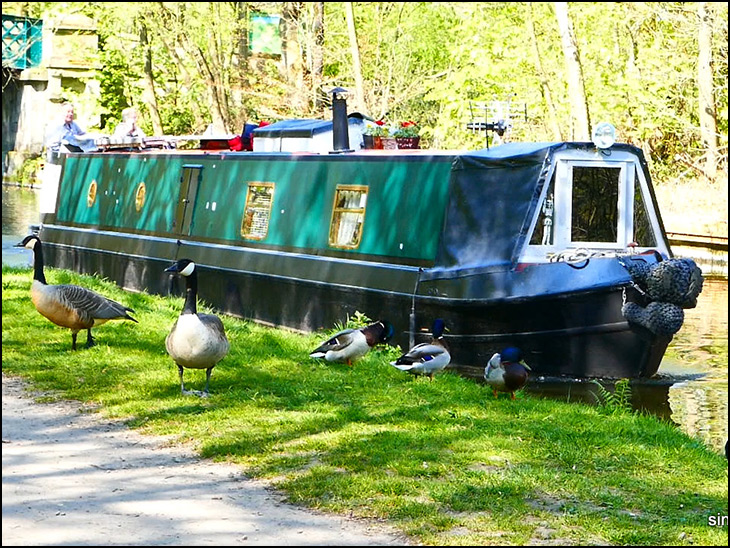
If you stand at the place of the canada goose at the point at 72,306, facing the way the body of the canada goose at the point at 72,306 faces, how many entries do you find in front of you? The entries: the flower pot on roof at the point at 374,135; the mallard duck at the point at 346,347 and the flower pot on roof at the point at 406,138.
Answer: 0

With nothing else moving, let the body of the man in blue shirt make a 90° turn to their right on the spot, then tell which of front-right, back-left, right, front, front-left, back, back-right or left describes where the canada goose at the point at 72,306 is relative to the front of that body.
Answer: front-left

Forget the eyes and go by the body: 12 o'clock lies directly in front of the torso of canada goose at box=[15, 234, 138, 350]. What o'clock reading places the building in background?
The building in background is roughly at 3 o'clock from the canada goose.

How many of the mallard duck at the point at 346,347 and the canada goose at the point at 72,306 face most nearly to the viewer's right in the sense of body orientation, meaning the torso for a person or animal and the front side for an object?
1

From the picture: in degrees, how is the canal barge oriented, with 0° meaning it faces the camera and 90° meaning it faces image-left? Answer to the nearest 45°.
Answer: approximately 315°

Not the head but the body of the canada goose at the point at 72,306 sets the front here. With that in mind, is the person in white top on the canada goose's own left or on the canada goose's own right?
on the canada goose's own right

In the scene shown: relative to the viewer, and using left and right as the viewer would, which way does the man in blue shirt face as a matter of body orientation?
facing the viewer and to the right of the viewer

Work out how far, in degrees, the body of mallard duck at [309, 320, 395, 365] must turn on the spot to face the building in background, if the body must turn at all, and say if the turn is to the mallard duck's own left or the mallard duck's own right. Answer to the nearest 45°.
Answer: approximately 90° to the mallard duck's own left

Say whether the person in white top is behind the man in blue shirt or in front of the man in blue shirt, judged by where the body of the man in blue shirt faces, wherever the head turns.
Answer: in front

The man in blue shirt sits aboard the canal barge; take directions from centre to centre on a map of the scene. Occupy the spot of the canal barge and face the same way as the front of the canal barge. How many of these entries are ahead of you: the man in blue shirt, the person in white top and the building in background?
0

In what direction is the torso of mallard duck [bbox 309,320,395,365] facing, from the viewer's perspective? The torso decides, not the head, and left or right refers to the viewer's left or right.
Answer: facing to the right of the viewer

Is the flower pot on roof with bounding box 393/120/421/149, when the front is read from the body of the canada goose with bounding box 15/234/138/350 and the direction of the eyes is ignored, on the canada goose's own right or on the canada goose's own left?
on the canada goose's own right

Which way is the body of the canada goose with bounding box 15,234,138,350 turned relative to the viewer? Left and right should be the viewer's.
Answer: facing to the left of the viewer
